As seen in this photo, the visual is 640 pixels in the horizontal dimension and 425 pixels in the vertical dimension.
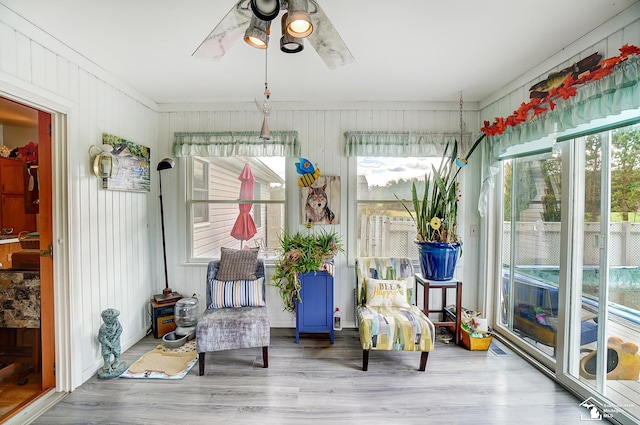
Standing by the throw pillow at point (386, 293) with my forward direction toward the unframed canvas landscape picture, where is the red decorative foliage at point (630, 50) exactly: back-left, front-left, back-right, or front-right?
back-left

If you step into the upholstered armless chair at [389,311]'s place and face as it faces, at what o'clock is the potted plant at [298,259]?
The potted plant is roughly at 3 o'clock from the upholstered armless chair.

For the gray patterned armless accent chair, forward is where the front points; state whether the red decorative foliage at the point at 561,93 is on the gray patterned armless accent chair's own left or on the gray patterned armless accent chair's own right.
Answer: on the gray patterned armless accent chair's own left

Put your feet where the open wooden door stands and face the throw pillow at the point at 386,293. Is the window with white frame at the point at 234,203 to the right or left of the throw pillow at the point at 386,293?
left

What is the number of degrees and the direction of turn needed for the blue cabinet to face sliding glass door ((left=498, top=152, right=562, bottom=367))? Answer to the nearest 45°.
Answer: approximately 90° to its left

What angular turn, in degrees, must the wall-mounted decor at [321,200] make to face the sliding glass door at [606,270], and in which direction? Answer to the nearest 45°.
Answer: approximately 45° to its left

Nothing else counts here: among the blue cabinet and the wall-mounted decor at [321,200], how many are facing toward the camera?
2

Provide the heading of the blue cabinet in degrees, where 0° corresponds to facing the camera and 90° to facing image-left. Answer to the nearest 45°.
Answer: approximately 0°

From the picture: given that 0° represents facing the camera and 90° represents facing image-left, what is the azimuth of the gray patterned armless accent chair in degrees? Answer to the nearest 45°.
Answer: approximately 0°

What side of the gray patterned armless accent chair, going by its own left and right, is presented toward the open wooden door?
right
